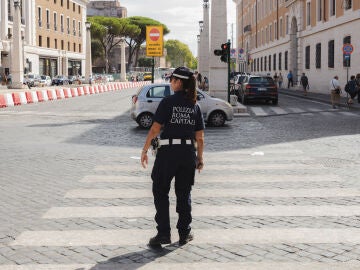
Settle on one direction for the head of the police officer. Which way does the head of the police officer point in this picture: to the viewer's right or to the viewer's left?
to the viewer's left

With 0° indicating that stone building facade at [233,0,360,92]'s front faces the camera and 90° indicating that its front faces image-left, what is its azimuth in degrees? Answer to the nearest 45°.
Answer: approximately 45°

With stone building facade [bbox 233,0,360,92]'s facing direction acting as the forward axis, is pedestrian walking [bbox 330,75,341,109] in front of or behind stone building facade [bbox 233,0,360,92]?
in front

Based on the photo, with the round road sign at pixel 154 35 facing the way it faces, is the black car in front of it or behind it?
in front

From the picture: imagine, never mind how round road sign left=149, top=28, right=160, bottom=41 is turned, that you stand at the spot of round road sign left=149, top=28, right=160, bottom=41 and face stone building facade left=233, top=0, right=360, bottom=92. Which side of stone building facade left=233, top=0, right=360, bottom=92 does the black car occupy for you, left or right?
right

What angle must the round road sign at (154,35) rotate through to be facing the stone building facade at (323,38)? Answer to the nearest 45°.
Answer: approximately 90° to its left

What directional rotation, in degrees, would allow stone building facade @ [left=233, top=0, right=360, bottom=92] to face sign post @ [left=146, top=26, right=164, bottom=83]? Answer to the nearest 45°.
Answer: approximately 45° to its right

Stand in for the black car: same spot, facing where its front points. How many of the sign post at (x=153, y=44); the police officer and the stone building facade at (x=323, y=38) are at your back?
1
